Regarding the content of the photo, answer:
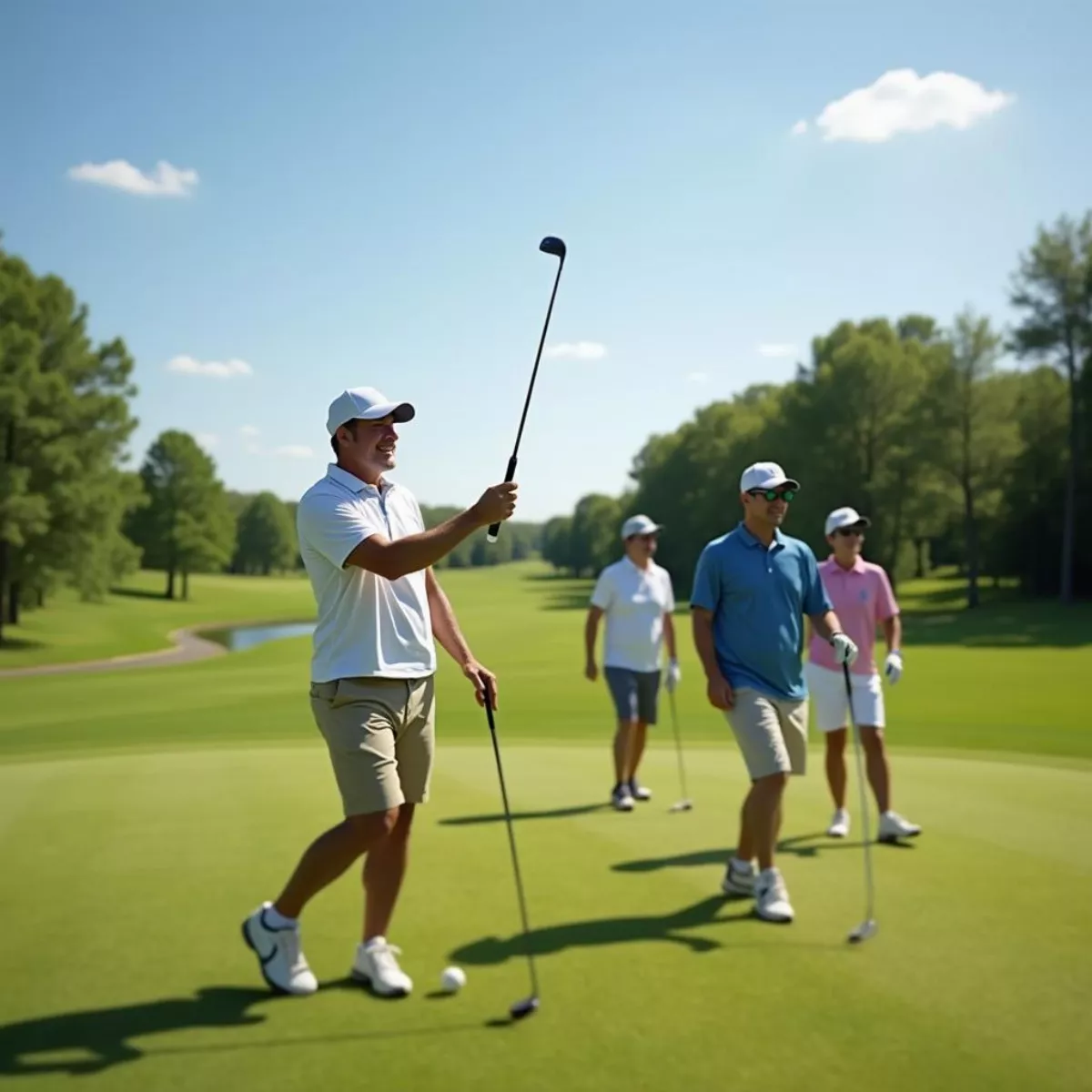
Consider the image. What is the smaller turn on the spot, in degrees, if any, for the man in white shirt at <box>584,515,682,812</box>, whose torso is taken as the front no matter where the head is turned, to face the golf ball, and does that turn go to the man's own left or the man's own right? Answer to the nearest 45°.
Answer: approximately 45° to the man's own right

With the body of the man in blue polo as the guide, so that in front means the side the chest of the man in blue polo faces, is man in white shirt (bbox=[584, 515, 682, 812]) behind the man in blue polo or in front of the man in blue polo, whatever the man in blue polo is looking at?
behind

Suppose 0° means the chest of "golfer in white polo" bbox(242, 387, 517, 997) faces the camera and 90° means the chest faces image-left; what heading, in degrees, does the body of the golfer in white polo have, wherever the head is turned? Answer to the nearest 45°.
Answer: approximately 315°

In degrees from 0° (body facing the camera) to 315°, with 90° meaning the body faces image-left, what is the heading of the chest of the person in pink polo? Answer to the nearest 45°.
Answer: approximately 0°

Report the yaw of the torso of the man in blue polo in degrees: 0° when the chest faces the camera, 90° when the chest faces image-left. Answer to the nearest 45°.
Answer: approximately 315°

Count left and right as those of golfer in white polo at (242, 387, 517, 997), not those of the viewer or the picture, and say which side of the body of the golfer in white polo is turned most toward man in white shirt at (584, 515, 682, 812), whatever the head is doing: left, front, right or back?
left

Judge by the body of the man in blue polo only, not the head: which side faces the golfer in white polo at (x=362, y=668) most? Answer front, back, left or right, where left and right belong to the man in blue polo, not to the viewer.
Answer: right

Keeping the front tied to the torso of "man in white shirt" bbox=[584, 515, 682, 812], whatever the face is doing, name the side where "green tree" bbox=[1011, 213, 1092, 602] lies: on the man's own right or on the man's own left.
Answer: on the man's own left
